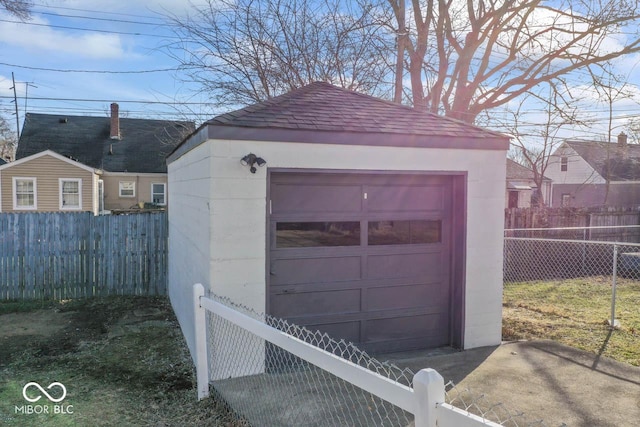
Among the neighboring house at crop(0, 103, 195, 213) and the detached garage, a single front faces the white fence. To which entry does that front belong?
the detached garage

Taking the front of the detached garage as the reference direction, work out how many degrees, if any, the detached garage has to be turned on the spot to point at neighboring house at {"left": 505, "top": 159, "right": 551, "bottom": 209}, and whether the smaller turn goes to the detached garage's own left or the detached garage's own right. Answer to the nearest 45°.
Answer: approximately 135° to the detached garage's own left

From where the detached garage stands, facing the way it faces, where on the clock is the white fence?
The white fence is roughly at 12 o'clock from the detached garage.

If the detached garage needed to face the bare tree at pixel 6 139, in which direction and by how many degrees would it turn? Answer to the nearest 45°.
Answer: approximately 135° to its right

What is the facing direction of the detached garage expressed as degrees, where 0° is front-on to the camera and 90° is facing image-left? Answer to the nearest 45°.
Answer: approximately 0°

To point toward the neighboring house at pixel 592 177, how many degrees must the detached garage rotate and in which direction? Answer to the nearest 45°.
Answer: approximately 135° to its left

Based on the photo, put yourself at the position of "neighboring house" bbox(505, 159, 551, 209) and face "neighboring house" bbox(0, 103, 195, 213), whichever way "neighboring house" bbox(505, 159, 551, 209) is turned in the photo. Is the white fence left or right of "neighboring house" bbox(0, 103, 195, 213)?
left
